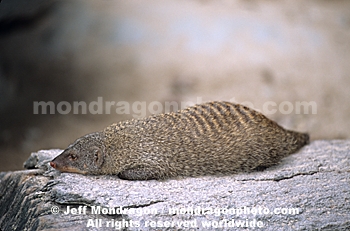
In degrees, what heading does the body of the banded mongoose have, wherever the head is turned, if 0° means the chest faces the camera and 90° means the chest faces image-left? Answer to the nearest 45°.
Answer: approximately 90°
